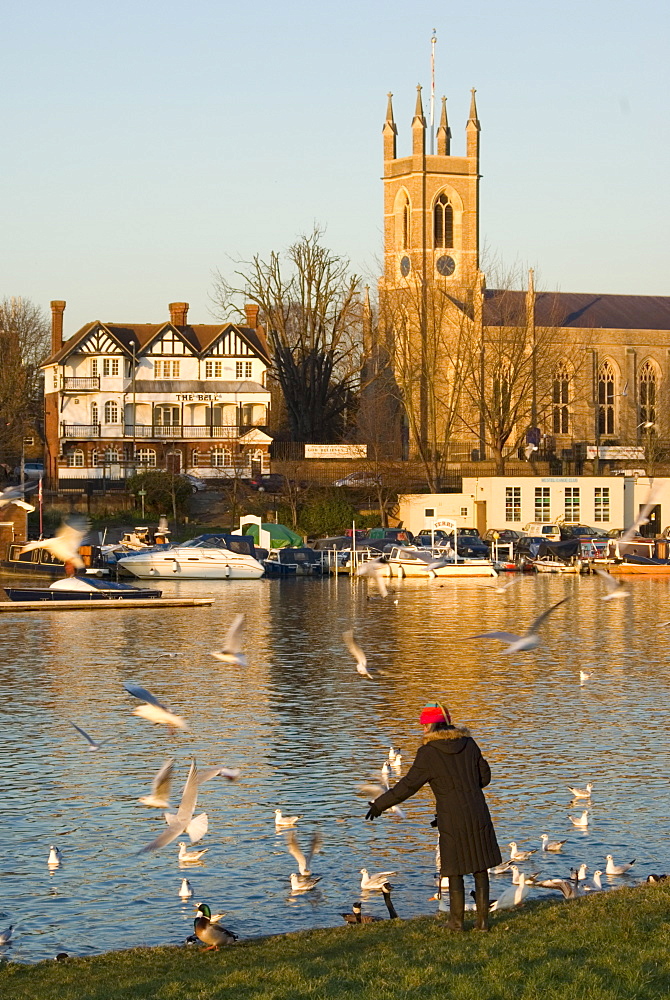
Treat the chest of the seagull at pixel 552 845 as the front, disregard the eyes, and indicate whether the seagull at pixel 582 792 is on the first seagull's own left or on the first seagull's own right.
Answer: on the first seagull's own right

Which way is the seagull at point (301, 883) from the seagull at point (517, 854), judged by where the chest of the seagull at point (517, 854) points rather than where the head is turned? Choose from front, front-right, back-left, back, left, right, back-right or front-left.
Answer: front

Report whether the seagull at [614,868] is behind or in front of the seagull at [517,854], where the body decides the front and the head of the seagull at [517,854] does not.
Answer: behind

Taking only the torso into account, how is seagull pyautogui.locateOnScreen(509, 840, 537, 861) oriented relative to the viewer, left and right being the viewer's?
facing to the left of the viewer

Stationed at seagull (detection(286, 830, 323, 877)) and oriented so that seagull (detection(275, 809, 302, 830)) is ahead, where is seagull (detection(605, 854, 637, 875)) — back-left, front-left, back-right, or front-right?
back-right

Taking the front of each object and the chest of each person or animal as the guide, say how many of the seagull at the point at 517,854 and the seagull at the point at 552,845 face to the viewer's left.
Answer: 2

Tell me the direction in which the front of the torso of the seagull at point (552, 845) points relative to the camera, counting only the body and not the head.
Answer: to the viewer's left

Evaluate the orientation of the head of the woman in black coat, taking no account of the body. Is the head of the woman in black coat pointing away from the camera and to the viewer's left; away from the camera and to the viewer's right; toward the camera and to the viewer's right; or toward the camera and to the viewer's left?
away from the camera and to the viewer's left

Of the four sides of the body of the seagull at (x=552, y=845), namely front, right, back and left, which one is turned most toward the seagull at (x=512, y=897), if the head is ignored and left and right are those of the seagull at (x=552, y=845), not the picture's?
left
